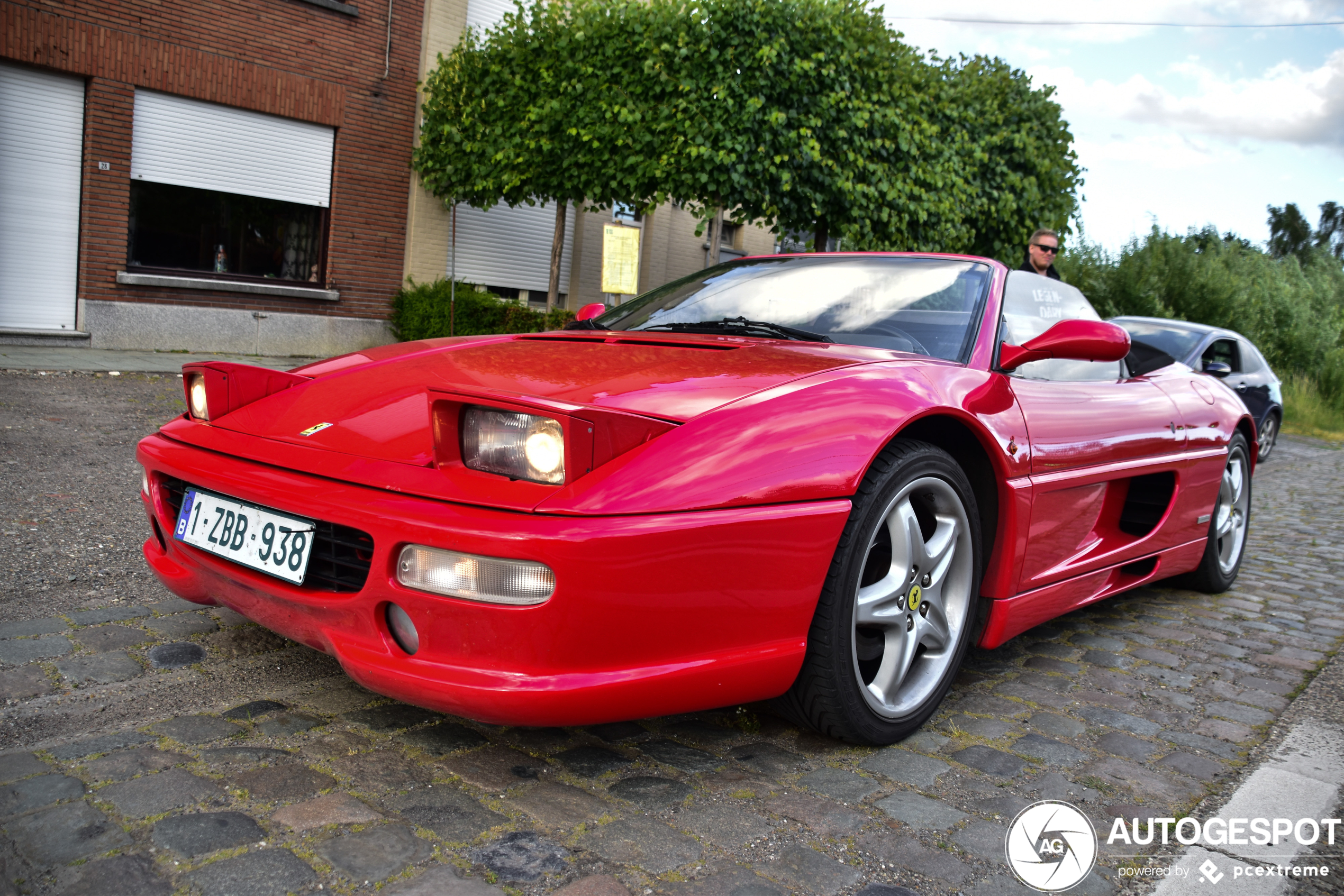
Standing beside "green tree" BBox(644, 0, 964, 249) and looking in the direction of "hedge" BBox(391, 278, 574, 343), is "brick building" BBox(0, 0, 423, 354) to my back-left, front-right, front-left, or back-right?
front-left

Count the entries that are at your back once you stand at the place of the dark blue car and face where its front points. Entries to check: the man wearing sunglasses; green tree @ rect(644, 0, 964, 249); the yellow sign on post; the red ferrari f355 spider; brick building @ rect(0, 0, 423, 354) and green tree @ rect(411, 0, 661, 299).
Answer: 0

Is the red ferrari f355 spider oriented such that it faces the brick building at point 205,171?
no

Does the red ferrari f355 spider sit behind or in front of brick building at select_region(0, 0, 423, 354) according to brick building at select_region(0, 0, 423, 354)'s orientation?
in front

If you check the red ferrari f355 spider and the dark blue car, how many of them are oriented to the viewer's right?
0

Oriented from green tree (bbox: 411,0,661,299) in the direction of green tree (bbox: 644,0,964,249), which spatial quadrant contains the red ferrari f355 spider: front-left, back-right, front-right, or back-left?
front-right

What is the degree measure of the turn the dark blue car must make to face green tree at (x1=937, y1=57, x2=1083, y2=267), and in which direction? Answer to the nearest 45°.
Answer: approximately 90° to its right

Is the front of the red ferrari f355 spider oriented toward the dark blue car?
no

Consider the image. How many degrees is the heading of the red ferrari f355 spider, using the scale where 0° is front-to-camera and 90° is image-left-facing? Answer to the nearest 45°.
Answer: approximately 45°

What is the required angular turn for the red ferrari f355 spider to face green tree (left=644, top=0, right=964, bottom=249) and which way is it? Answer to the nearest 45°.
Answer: approximately 135° to its right

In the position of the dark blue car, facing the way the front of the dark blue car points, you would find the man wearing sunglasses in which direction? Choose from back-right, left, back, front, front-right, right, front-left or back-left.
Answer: front-left

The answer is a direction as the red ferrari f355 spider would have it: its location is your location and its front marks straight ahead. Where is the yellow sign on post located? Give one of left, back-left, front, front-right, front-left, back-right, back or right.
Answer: back-right

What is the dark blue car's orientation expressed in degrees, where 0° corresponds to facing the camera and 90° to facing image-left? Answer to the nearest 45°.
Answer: approximately 45°
